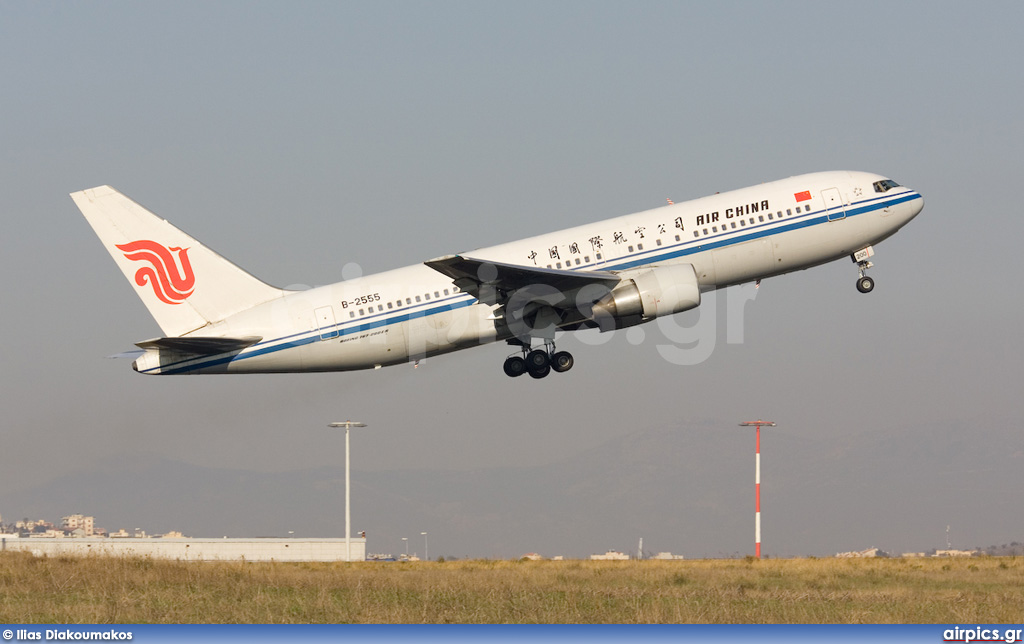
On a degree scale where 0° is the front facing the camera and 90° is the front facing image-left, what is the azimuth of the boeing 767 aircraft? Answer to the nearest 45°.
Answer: approximately 270°
